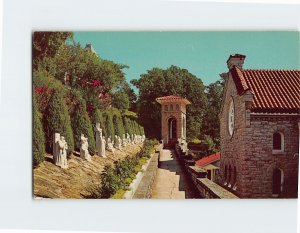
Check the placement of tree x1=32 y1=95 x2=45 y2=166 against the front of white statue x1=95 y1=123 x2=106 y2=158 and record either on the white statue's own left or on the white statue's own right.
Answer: on the white statue's own right

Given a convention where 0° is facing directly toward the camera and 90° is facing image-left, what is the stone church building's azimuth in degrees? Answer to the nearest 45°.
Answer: approximately 90°

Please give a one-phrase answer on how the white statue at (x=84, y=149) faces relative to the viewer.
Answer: facing the viewer and to the right of the viewer

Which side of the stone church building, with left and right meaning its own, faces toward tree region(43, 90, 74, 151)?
front

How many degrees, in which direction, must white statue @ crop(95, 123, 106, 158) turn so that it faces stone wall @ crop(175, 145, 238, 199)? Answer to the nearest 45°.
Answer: approximately 45° to its right

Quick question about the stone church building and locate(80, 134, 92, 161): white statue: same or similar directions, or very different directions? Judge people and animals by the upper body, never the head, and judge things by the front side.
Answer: very different directions

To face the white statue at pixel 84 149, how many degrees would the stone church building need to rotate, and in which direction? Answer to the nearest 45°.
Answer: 0° — it already faces it

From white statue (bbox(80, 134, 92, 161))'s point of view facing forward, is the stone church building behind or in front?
in front
